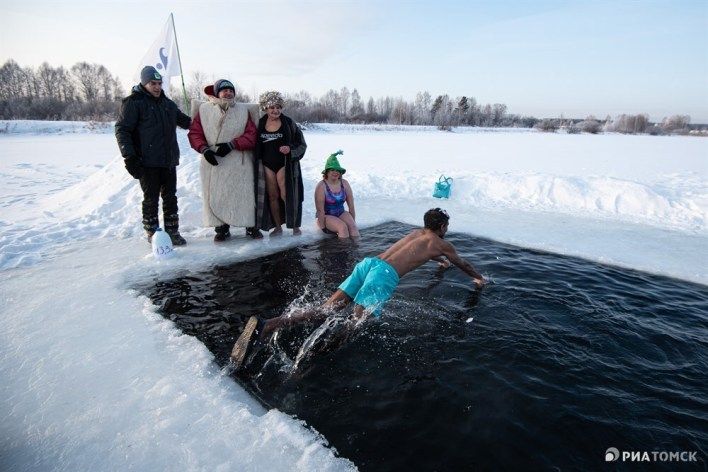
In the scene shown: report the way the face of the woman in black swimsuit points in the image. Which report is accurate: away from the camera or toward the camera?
toward the camera

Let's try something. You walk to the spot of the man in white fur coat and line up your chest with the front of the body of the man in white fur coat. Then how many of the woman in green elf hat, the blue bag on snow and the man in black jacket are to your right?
1

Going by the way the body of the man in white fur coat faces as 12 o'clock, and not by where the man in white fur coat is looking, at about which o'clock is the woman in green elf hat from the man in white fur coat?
The woman in green elf hat is roughly at 9 o'clock from the man in white fur coat.

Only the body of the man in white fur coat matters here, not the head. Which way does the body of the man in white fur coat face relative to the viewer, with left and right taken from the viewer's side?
facing the viewer

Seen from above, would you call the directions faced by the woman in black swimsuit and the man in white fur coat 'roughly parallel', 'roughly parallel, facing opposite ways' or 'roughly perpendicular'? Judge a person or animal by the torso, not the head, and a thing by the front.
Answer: roughly parallel

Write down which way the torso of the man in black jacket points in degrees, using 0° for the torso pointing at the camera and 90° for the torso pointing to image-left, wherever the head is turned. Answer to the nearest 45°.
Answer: approximately 315°

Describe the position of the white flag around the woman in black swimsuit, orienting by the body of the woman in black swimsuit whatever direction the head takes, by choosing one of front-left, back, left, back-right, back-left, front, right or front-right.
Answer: back-right

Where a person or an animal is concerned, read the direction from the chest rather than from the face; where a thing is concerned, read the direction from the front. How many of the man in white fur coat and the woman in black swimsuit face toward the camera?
2

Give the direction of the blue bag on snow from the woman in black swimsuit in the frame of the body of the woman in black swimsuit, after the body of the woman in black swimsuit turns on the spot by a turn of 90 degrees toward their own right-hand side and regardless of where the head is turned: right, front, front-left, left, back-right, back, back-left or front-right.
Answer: back-right

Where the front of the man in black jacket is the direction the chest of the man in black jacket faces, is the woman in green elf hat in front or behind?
in front

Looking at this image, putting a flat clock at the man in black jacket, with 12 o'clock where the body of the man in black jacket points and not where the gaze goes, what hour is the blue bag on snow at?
The blue bag on snow is roughly at 10 o'clock from the man in black jacket.

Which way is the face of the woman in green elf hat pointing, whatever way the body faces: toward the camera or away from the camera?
toward the camera

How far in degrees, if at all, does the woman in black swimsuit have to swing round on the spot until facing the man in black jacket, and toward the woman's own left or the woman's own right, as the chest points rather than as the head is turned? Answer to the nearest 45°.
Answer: approximately 90° to the woman's own right
